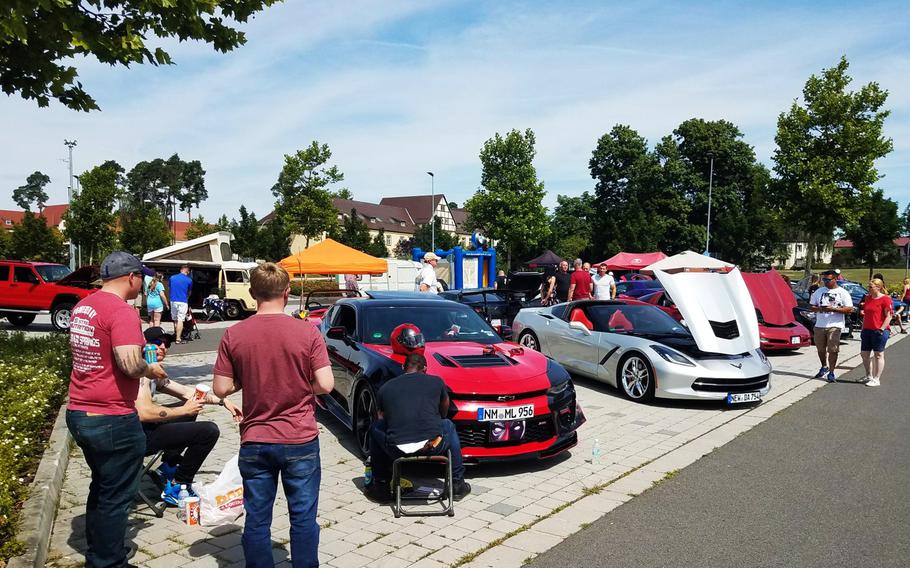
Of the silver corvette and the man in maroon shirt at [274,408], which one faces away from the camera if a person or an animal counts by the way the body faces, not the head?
the man in maroon shirt

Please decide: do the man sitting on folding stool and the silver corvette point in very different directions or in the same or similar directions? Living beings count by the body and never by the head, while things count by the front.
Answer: very different directions

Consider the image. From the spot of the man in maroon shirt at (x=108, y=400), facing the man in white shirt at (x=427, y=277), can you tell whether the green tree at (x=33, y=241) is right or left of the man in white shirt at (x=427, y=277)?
left

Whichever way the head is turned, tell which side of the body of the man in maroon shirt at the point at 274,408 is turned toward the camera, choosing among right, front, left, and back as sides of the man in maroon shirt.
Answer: back

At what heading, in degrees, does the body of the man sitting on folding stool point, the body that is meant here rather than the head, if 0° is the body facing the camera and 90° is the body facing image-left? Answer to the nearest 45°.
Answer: approximately 180°

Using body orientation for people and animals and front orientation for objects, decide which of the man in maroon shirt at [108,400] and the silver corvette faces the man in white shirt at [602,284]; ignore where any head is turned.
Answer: the man in maroon shirt

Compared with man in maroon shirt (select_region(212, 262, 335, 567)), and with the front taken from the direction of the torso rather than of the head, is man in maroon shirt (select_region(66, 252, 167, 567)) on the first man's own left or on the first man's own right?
on the first man's own left

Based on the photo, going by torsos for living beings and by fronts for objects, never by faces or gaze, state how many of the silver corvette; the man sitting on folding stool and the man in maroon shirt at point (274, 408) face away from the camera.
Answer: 2

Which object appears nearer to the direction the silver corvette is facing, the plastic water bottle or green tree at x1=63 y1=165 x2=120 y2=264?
the plastic water bottle

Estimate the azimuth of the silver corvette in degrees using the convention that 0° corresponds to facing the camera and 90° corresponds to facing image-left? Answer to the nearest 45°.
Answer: approximately 315°

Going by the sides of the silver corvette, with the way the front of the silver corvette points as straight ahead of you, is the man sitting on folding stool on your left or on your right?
on your right
